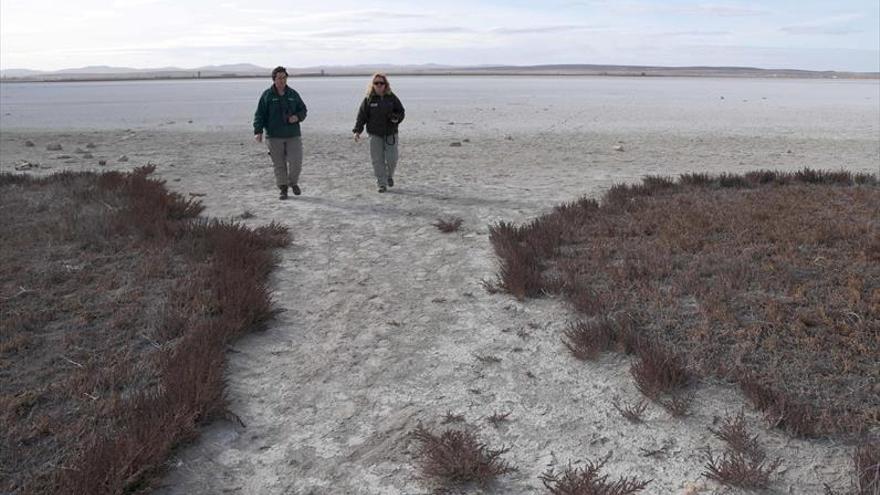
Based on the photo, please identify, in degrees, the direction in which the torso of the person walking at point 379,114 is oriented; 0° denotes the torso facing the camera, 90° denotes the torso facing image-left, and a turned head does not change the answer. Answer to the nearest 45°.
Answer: approximately 0°

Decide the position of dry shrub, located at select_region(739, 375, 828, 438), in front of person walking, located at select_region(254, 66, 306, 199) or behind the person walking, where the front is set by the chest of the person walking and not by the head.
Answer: in front

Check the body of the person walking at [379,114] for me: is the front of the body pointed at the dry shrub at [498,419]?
yes

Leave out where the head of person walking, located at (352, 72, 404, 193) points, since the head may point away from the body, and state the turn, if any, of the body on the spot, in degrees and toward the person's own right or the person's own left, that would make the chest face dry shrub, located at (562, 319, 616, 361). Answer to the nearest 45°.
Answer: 0° — they already face it

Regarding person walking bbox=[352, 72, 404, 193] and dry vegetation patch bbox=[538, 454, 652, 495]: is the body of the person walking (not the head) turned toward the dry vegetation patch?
yes

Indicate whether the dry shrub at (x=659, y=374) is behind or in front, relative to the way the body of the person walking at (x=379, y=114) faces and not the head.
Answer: in front

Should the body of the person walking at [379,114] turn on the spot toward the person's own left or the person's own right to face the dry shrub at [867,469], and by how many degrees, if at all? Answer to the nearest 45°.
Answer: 0° — they already face it

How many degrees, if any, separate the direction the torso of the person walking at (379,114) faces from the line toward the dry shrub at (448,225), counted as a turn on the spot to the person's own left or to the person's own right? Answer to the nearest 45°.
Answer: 0° — they already face it

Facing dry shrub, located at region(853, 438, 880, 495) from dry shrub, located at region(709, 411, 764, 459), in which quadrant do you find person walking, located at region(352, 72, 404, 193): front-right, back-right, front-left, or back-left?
back-left

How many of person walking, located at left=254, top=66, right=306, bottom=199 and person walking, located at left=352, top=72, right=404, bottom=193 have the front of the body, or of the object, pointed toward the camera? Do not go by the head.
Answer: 2

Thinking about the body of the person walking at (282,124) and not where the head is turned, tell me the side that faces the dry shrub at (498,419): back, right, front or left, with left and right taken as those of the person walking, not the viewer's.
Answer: front

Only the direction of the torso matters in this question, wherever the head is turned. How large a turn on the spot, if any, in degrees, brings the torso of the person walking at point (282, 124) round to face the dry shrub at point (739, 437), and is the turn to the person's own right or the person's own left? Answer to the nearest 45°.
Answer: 0° — they already face it

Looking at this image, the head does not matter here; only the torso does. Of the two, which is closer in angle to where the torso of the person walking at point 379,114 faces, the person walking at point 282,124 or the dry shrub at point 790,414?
the dry shrub
